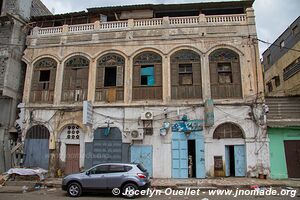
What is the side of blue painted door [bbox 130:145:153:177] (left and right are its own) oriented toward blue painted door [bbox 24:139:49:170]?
right

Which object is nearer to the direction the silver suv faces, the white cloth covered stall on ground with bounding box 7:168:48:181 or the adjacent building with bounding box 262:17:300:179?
the white cloth covered stall on ground

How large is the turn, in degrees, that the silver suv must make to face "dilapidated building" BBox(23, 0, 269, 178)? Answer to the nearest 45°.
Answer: approximately 135° to its right

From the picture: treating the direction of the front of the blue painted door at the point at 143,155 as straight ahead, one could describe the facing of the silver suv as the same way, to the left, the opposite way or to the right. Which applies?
to the right

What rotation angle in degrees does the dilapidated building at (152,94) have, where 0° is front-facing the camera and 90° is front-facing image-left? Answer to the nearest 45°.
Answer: approximately 0°

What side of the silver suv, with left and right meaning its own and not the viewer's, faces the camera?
left

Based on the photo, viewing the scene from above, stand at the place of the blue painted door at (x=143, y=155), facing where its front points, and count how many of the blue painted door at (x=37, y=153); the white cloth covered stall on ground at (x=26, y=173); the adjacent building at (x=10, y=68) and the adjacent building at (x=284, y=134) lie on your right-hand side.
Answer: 3

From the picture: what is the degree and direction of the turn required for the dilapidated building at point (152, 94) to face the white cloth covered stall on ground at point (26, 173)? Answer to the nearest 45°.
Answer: approximately 90° to its right

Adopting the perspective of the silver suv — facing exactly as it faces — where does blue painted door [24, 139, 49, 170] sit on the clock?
The blue painted door is roughly at 2 o'clock from the silver suv.

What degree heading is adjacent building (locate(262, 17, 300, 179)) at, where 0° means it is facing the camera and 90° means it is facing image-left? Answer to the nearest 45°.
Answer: approximately 45°
